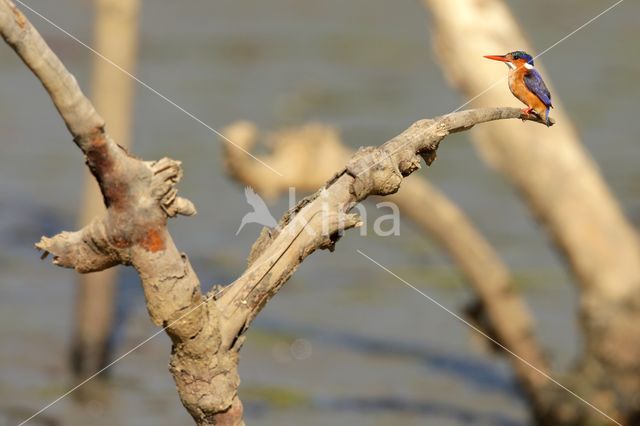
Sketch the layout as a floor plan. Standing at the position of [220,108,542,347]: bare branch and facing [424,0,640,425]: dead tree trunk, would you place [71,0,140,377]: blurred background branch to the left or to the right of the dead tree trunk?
left

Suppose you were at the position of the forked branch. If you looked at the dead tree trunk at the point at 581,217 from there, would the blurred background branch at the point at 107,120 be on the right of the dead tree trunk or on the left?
left

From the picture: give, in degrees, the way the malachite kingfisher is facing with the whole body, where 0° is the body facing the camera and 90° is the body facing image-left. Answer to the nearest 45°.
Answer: approximately 90°

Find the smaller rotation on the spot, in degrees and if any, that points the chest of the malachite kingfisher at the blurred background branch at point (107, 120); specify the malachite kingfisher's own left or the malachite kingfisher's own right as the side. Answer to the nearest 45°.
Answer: approximately 45° to the malachite kingfisher's own right
